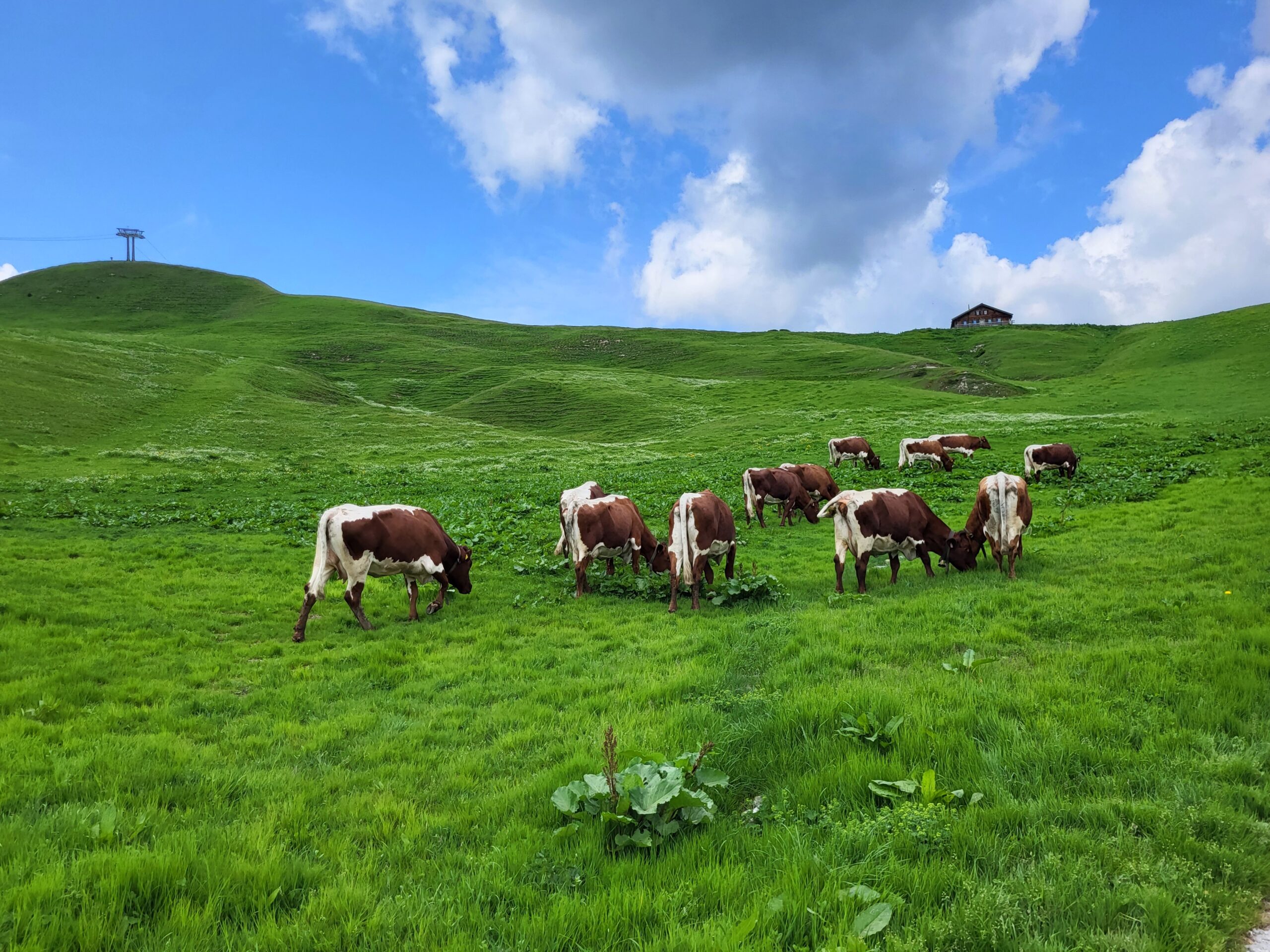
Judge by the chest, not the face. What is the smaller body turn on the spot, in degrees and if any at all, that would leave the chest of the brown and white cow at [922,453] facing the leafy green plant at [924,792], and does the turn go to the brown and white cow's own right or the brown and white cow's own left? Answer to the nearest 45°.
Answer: approximately 90° to the brown and white cow's own right

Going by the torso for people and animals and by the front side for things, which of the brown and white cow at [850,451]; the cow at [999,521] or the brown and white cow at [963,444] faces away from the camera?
the cow

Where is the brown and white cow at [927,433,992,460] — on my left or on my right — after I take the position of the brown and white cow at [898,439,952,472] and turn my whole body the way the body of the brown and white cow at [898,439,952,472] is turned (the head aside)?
on my left

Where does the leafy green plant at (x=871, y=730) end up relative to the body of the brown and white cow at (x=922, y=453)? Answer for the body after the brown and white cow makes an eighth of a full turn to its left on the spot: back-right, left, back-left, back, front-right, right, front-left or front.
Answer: back-right

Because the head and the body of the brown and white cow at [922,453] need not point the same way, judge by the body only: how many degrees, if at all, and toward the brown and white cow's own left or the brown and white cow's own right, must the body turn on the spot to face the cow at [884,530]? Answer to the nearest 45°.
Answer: approximately 90° to the brown and white cow's own right

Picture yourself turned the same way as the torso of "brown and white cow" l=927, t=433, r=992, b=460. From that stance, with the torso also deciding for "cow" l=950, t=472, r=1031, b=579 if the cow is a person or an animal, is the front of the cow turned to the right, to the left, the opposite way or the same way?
to the left

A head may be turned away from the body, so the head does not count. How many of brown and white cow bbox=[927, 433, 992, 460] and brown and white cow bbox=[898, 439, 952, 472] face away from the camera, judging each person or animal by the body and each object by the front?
0

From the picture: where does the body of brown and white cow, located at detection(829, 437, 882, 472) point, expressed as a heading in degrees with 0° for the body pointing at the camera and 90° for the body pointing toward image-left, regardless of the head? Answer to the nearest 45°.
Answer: approximately 270°

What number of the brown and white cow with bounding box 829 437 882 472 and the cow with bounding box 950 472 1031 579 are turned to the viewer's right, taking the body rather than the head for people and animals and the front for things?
1

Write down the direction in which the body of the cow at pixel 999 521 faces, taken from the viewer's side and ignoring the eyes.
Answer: away from the camera

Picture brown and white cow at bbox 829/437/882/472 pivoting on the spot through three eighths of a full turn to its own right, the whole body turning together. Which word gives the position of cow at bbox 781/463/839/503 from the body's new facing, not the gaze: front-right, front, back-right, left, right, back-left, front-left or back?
front-left

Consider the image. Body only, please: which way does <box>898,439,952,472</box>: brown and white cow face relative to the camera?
to the viewer's right

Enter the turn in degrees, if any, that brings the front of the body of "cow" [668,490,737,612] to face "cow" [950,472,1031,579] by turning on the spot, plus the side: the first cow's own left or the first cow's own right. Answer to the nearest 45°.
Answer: approximately 45° to the first cow's own right

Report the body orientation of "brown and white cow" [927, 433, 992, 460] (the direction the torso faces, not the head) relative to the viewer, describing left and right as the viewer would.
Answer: facing to the right of the viewer
